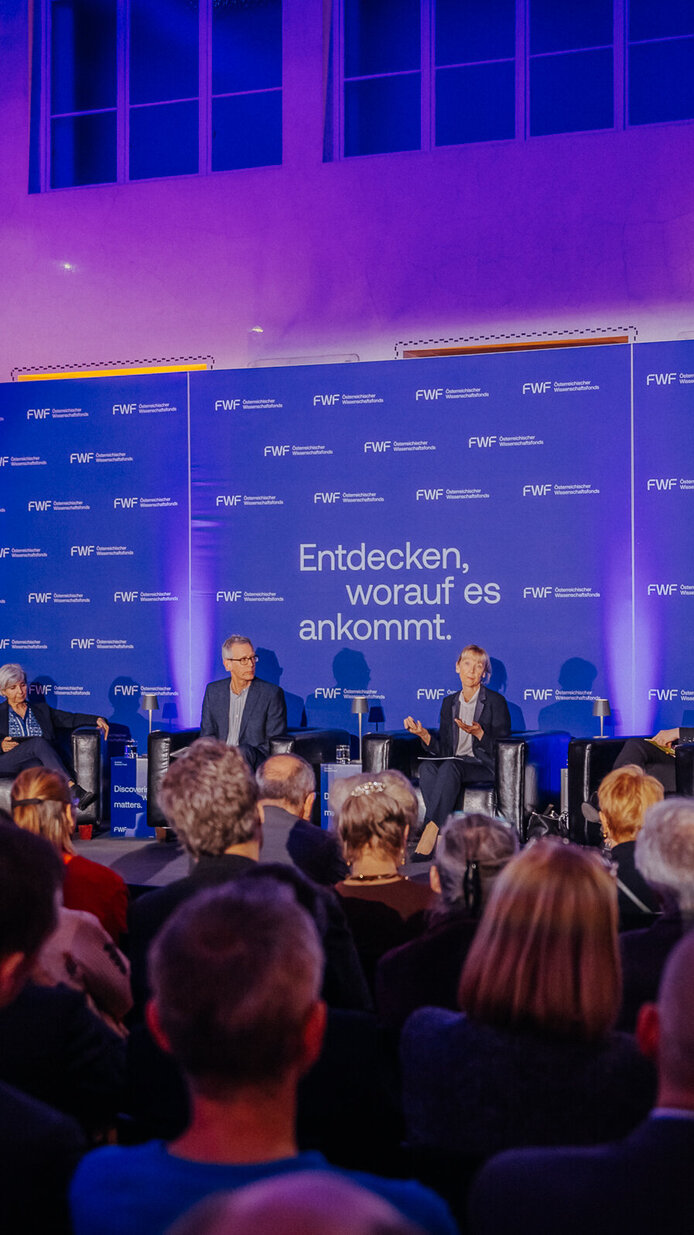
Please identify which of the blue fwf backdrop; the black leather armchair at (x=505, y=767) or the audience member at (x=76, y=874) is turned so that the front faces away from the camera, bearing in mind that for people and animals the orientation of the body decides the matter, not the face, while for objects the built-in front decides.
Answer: the audience member

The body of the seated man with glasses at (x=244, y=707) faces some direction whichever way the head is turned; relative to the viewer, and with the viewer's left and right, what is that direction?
facing the viewer

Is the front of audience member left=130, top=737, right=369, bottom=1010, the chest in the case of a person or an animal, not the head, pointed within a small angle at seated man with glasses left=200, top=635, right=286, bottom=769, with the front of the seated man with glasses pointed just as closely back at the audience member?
yes

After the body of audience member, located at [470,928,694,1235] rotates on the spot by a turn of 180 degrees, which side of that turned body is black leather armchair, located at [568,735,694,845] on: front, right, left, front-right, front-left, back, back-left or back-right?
back

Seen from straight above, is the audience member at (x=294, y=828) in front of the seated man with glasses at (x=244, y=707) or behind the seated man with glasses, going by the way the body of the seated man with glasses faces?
in front

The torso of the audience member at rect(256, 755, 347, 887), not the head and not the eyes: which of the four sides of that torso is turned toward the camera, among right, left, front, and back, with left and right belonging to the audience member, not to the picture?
back

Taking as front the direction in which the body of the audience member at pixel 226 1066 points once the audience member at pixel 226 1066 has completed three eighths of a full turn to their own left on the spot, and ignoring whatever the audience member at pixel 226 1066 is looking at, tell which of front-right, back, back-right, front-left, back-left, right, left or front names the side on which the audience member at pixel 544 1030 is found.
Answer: back

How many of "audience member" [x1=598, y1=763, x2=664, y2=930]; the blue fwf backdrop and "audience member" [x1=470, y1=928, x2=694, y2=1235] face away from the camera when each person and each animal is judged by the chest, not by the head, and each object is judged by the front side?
2

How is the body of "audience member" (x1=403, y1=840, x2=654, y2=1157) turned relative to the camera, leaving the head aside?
away from the camera

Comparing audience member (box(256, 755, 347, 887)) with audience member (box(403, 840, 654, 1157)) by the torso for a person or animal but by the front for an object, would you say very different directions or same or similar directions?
same or similar directions

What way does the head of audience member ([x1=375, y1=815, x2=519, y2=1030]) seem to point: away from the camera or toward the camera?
away from the camera

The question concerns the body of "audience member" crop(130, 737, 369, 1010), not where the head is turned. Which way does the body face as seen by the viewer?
away from the camera

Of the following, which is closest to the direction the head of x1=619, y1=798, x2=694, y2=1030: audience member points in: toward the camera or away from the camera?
away from the camera

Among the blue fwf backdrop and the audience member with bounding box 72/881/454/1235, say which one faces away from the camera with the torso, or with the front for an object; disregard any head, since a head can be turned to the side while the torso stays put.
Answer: the audience member

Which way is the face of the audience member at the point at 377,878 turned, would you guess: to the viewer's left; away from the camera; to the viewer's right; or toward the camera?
away from the camera

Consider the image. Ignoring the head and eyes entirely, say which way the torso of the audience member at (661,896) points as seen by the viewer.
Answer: away from the camera

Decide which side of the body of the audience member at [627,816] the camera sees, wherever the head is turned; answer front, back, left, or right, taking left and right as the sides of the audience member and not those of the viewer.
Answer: back

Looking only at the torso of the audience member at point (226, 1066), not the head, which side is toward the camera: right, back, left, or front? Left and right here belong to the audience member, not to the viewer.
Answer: back

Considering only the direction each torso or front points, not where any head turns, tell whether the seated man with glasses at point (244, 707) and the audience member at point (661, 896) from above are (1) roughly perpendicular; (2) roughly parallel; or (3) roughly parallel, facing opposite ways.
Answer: roughly parallel, facing opposite ways

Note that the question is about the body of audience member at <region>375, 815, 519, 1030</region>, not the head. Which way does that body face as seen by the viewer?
away from the camera

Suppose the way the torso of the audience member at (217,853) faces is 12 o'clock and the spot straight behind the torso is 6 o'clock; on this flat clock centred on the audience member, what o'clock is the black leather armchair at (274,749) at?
The black leather armchair is roughly at 12 o'clock from the audience member.

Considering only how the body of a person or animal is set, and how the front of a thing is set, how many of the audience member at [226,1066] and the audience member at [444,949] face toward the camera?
0

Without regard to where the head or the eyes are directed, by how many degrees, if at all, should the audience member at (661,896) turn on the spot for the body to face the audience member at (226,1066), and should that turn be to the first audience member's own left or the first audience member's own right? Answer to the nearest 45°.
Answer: approximately 180°
